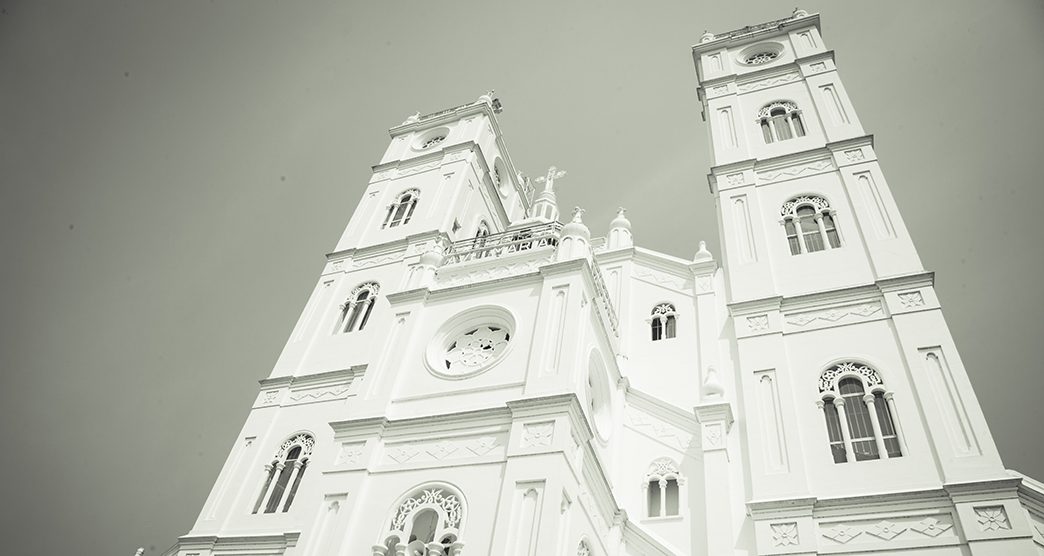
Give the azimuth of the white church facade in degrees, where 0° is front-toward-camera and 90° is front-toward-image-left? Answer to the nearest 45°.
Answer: approximately 45°
